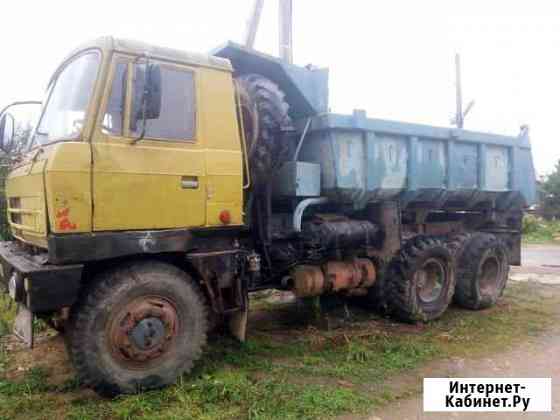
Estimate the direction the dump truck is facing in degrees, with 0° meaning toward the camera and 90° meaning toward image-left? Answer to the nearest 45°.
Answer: approximately 45°

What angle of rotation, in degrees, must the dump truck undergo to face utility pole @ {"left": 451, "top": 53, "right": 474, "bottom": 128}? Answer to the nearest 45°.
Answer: approximately 180°

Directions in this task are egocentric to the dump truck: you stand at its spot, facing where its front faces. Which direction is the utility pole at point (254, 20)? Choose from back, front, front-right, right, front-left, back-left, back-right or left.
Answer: back-right

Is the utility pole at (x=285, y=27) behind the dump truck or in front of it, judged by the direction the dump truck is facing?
behind

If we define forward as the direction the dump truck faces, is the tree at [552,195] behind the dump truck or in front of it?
behind
